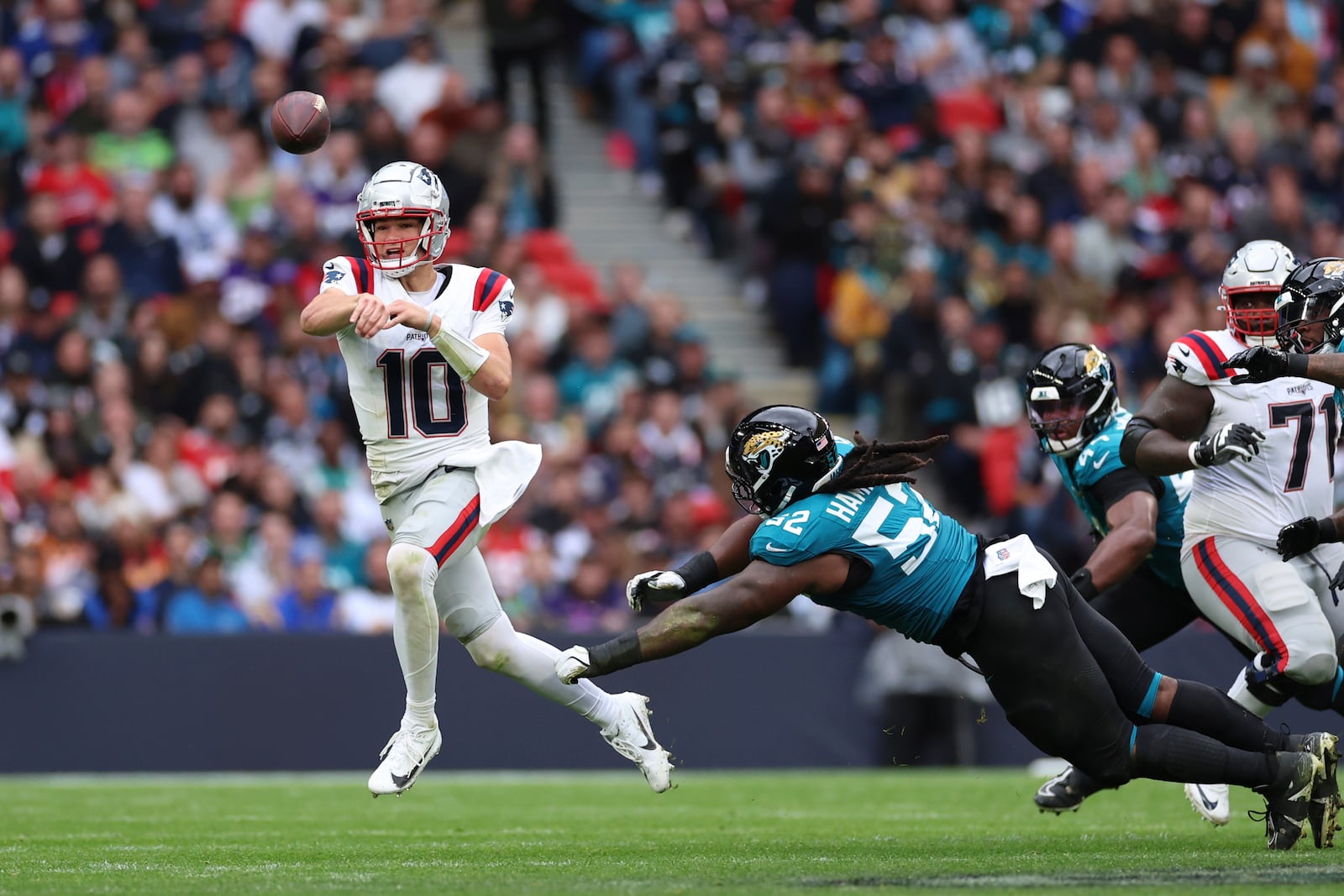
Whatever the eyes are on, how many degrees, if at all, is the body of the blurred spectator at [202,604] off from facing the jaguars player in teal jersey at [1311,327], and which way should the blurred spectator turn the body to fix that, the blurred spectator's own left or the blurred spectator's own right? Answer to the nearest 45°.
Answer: approximately 45° to the blurred spectator's own left

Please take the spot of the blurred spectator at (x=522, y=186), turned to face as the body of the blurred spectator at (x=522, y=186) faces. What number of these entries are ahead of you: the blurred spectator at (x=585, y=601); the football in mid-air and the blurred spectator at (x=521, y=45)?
2

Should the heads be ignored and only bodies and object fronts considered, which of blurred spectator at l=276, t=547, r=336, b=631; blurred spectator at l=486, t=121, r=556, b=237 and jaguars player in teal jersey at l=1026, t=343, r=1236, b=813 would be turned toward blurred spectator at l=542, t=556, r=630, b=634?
blurred spectator at l=486, t=121, r=556, b=237

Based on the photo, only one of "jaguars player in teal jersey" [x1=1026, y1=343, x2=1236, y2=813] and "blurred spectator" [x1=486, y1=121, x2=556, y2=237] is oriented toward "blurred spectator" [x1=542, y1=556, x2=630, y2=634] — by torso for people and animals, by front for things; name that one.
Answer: "blurred spectator" [x1=486, y1=121, x2=556, y2=237]

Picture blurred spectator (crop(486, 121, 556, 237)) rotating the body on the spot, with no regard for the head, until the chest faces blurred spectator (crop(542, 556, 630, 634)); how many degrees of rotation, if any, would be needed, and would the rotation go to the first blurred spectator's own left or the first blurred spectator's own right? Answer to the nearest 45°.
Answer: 0° — they already face them

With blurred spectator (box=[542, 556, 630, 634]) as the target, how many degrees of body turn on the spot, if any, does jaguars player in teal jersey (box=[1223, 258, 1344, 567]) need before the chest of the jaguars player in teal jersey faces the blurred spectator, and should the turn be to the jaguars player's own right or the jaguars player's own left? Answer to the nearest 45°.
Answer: approximately 90° to the jaguars player's own right
